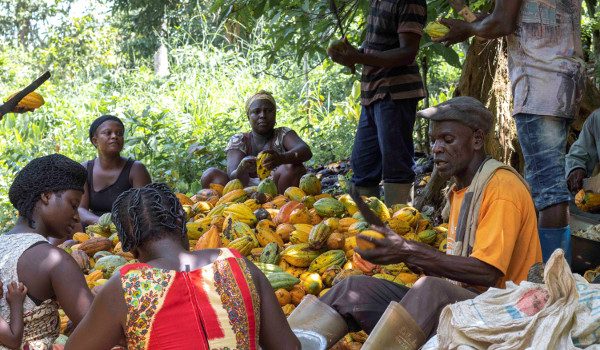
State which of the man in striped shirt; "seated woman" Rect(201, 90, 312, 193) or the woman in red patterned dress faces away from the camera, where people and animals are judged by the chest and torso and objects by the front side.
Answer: the woman in red patterned dress

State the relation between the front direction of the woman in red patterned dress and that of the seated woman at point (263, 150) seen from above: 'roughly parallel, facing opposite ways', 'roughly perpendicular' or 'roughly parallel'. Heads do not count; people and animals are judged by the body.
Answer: roughly parallel, facing opposite ways

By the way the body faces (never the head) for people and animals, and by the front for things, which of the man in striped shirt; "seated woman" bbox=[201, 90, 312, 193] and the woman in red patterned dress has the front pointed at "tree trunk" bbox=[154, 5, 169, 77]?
the woman in red patterned dress

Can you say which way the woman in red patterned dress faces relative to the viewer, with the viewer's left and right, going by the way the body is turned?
facing away from the viewer

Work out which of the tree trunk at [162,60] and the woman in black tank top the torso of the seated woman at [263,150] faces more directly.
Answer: the woman in black tank top

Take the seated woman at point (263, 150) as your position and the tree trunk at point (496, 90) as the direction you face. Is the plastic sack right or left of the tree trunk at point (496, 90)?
right

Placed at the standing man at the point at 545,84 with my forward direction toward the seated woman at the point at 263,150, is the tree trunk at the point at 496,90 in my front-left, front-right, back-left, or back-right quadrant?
front-right

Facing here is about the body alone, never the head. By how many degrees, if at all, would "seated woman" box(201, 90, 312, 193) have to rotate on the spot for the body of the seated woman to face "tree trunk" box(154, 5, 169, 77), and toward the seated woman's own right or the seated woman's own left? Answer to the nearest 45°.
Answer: approximately 180°

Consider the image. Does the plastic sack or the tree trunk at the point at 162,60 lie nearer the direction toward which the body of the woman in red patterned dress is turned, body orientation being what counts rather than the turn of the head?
the tree trunk

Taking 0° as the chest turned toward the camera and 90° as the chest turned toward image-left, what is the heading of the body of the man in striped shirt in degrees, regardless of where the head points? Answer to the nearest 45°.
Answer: approximately 45°

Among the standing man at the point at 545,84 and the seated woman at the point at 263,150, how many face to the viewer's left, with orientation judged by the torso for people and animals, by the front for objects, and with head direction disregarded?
1

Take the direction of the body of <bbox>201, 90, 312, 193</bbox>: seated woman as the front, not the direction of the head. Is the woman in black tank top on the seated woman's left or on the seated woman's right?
on the seated woman's right

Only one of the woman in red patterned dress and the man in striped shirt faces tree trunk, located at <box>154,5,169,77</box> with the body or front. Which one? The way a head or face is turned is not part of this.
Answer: the woman in red patterned dress

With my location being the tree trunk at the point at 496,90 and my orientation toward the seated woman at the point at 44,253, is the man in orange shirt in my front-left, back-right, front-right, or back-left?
front-left

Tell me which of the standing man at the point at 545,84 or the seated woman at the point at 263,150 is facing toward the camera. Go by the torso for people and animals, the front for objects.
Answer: the seated woman

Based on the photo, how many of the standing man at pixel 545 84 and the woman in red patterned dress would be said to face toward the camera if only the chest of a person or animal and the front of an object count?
0

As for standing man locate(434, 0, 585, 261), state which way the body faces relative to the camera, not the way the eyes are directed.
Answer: to the viewer's left

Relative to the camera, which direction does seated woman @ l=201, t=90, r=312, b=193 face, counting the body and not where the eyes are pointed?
toward the camera

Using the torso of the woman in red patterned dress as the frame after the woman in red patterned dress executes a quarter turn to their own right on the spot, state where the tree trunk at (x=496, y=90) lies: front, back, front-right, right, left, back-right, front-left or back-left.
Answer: front-left

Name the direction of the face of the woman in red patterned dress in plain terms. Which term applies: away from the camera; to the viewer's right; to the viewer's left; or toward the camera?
away from the camera
